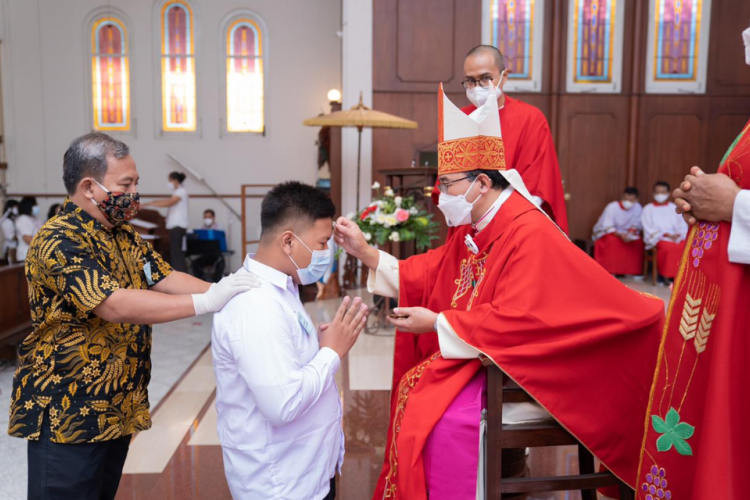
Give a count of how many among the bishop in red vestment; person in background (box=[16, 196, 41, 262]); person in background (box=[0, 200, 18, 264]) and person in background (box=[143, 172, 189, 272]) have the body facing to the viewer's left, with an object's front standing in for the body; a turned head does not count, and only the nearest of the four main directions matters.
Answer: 2

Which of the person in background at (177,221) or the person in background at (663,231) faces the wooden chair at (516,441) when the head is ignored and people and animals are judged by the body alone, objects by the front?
the person in background at (663,231)

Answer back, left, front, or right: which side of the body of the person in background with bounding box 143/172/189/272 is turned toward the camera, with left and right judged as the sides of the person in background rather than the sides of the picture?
left

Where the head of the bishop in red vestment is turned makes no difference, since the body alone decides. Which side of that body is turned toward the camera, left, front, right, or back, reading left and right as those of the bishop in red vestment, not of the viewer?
left

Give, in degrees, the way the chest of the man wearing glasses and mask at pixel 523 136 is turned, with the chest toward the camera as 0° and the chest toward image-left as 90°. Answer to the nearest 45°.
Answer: approximately 45°

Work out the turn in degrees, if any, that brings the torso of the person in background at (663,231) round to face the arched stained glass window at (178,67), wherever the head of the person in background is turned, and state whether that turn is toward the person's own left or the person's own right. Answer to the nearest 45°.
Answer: approximately 90° to the person's own right

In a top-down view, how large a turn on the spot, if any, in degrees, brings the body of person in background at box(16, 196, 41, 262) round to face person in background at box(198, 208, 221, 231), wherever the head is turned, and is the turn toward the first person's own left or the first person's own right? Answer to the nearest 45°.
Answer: approximately 45° to the first person's own left

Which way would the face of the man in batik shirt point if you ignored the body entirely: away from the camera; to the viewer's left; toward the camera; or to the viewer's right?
to the viewer's right

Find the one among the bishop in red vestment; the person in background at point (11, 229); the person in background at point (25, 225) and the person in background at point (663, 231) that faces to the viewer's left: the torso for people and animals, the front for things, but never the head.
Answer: the bishop in red vestment

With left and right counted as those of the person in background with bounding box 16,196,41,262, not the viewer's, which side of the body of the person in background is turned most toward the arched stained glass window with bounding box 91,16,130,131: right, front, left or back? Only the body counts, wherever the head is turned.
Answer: left
